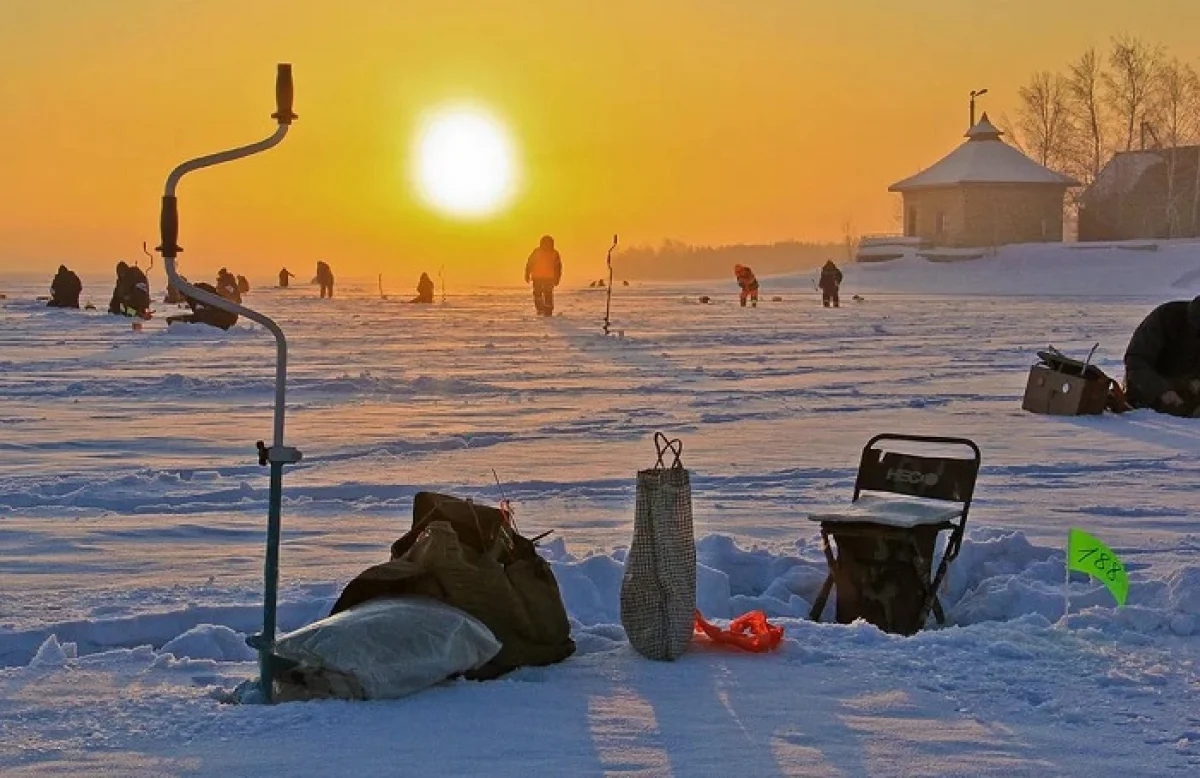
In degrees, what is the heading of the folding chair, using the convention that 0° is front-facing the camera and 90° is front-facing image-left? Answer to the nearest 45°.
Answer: approximately 45°

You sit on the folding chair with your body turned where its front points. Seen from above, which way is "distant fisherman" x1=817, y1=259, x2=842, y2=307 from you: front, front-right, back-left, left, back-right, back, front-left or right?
back-right

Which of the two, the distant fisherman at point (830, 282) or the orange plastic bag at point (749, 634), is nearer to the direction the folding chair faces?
the orange plastic bag

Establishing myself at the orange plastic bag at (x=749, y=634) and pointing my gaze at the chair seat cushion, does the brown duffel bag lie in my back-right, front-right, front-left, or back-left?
back-left

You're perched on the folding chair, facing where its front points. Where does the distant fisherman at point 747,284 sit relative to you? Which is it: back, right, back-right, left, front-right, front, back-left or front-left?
back-right

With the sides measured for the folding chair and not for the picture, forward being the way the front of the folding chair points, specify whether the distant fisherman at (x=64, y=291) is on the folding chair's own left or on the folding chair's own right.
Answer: on the folding chair's own right
